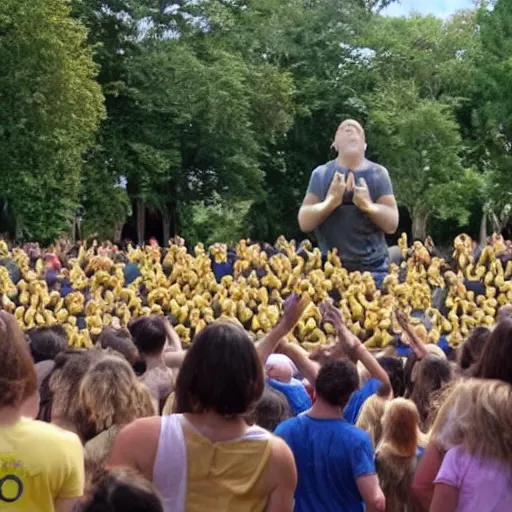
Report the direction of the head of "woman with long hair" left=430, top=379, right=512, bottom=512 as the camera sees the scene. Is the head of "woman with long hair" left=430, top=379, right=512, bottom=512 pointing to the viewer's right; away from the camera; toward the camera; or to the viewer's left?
away from the camera

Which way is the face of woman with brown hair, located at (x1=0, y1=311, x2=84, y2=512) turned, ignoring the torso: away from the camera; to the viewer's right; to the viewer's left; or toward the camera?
away from the camera

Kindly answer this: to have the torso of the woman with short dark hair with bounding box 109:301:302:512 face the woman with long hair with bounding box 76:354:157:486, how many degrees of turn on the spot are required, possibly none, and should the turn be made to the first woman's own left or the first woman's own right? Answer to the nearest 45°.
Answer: approximately 45° to the first woman's own left

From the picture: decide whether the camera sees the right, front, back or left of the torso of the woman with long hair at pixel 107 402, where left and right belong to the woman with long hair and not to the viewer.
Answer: back

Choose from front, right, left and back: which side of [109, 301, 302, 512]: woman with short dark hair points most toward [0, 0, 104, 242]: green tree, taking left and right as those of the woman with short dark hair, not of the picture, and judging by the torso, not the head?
front

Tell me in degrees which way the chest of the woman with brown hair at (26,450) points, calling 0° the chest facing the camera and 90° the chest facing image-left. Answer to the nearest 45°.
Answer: approximately 180°

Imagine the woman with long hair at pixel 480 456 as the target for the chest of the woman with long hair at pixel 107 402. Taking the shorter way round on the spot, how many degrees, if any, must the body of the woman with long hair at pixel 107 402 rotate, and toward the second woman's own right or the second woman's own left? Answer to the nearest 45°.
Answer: approximately 135° to the second woman's own right

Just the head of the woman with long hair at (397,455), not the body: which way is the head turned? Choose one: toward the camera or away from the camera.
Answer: away from the camera

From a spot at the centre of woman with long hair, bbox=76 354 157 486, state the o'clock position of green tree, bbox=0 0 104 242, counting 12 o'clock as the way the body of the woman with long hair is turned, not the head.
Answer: The green tree is roughly at 12 o'clock from the woman with long hair.

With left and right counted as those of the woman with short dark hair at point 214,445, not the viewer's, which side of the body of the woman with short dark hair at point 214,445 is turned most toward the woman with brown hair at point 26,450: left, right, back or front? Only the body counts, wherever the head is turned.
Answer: left

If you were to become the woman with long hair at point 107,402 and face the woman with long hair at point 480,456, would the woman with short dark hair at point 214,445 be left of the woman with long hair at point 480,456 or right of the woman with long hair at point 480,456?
right

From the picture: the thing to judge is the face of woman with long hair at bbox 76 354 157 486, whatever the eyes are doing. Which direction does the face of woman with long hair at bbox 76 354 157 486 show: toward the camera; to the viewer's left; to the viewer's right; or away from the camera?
away from the camera

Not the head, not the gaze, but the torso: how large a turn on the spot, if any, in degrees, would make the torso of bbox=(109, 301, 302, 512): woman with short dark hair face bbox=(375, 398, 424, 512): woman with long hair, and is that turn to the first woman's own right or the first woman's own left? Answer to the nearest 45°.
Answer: approximately 45° to the first woman's own right

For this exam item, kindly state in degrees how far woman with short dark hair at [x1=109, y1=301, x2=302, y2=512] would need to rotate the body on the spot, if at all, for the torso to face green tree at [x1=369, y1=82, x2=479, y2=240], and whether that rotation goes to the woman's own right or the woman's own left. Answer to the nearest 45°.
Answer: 0° — they already face it

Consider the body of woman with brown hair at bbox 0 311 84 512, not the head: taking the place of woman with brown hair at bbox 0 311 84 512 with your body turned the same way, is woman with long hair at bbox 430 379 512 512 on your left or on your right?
on your right

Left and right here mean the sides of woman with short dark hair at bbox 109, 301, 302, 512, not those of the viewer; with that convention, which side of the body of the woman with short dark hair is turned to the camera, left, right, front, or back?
back
